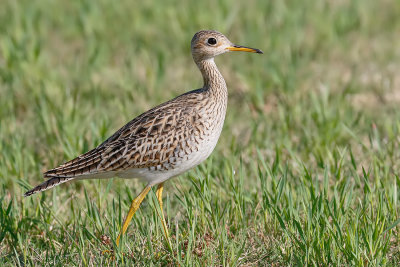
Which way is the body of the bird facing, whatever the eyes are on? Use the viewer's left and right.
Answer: facing to the right of the viewer
